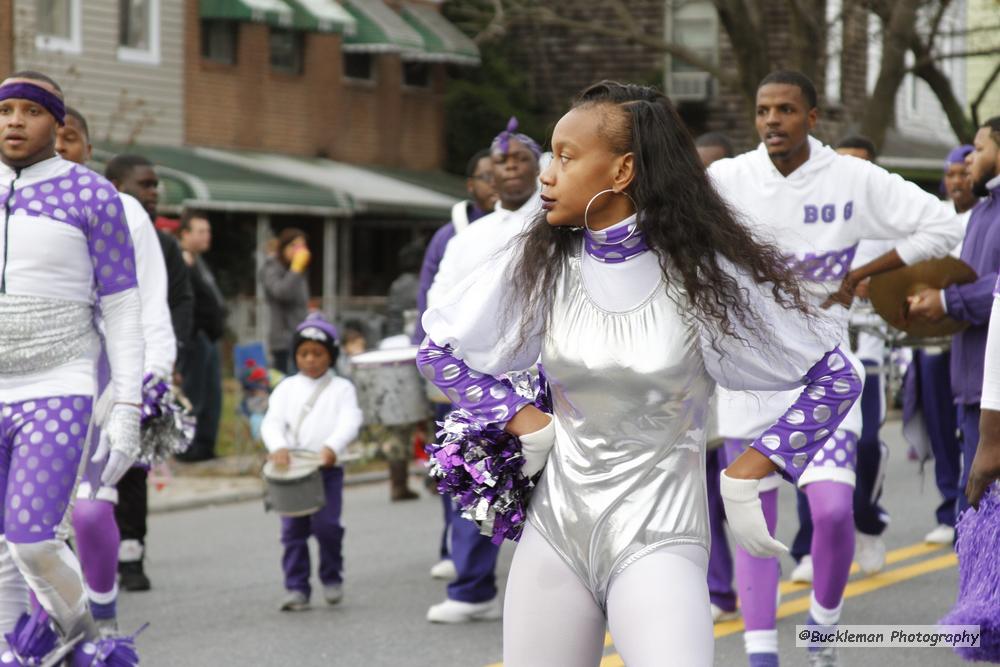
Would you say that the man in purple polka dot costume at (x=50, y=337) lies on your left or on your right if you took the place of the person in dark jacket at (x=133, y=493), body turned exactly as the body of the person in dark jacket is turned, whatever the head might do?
on your right

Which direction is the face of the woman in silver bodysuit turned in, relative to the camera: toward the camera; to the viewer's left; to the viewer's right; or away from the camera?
to the viewer's left

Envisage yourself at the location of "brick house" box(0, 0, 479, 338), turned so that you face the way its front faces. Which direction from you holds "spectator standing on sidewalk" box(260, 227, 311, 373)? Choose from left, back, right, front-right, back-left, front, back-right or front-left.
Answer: front-right

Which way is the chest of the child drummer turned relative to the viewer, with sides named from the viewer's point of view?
facing the viewer

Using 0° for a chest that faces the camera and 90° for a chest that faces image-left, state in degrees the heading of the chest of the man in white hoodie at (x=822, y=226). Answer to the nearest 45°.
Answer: approximately 0°

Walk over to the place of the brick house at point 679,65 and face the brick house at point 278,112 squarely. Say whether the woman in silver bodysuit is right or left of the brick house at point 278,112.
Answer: left

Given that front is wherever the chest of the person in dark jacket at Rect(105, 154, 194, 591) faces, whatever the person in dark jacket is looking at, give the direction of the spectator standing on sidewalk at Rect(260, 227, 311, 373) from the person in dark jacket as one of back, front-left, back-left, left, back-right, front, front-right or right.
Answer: back-left

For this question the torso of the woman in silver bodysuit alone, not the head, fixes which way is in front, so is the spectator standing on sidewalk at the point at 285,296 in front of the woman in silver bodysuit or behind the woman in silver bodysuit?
behind

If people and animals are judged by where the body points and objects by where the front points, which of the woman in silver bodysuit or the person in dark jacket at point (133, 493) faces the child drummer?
the person in dark jacket

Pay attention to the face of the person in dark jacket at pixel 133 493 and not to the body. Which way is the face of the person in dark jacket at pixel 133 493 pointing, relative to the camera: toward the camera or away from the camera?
toward the camera

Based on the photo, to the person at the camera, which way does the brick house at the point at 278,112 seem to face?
facing the viewer and to the right of the viewer

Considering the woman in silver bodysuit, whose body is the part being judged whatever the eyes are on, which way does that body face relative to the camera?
toward the camera

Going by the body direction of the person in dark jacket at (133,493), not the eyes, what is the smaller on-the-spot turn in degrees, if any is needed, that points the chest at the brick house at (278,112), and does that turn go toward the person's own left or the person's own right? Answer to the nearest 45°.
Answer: approximately 135° to the person's own left

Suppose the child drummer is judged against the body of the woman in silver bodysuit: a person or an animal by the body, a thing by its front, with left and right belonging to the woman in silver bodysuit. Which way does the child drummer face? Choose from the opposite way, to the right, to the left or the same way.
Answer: the same way

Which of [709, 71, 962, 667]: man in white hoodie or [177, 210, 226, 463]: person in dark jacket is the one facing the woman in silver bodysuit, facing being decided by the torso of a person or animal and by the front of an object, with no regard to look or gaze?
the man in white hoodie

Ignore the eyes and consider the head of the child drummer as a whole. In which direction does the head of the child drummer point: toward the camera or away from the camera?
toward the camera

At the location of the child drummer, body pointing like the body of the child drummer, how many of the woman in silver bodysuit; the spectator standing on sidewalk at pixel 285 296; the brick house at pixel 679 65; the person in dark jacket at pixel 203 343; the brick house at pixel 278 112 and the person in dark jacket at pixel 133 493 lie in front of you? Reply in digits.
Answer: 1
